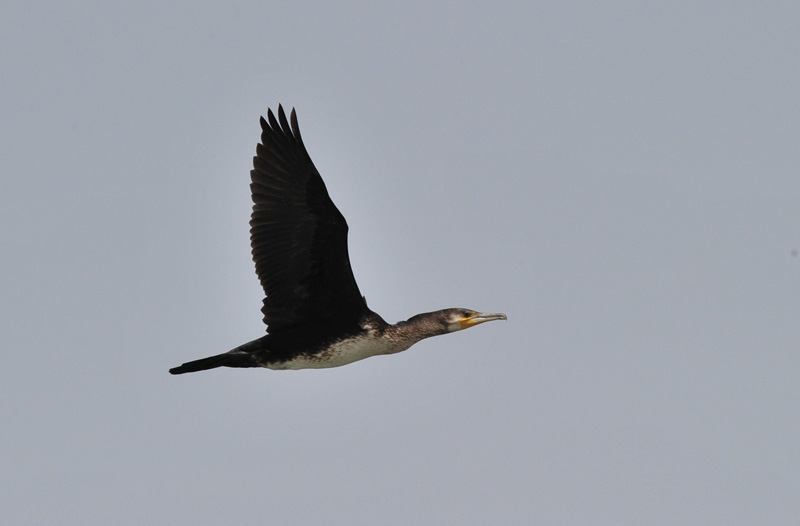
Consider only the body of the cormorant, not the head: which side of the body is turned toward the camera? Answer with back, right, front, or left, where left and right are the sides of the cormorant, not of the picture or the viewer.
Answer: right
